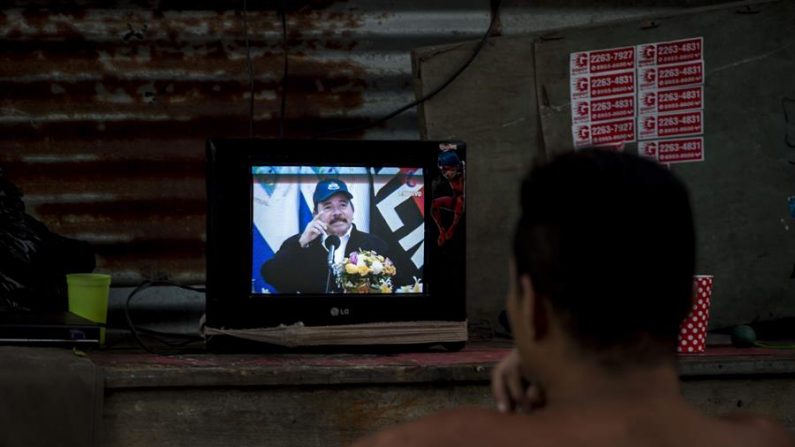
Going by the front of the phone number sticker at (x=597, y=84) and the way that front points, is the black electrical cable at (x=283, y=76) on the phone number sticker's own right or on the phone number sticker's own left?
on the phone number sticker's own right

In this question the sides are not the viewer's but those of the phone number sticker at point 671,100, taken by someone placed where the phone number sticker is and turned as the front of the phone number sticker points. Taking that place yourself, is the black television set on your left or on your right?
on your right

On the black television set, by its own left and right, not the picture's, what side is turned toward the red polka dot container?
left

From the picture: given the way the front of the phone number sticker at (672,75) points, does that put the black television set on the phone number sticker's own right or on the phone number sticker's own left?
on the phone number sticker's own right

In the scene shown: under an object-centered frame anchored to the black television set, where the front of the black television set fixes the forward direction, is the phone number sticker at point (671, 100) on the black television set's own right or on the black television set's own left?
on the black television set's own left

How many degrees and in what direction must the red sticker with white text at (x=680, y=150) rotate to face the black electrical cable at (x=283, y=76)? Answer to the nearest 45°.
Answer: approximately 90° to its right

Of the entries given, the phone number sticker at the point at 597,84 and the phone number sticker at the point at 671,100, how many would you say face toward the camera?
2

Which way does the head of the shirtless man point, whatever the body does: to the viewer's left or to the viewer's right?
to the viewer's left
